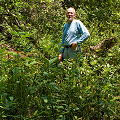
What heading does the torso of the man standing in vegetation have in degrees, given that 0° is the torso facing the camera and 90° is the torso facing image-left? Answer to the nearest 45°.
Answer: approximately 45°
